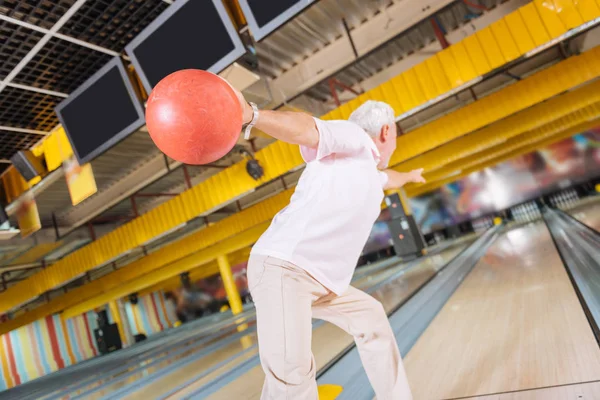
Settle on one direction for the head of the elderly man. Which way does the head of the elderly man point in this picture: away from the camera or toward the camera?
away from the camera

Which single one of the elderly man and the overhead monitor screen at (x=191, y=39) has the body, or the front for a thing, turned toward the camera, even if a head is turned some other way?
the overhead monitor screen

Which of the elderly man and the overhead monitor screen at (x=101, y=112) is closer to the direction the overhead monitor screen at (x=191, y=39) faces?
the elderly man

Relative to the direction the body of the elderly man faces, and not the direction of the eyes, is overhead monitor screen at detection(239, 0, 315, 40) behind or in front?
in front

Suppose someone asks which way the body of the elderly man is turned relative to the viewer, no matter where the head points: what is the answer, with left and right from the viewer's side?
facing away from the viewer and to the right of the viewer

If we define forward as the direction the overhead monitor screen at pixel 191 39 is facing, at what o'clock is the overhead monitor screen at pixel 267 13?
the overhead monitor screen at pixel 267 13 is roughly at 10 o'clock from the overhead monitor screen at pixel 191 39.

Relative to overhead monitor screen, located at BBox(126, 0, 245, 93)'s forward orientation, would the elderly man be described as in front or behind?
in front

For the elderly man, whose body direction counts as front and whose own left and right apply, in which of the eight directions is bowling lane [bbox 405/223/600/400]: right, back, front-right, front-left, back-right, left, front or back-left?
front

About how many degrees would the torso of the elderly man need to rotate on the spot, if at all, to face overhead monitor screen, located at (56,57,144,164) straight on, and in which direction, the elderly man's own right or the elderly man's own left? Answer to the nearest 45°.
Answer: approximately 90° to the elderly man's own left

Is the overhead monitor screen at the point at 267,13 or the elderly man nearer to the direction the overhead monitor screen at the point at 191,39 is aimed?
the elderly man

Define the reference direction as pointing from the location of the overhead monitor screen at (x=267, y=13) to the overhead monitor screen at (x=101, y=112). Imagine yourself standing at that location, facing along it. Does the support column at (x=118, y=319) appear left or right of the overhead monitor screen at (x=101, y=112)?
right

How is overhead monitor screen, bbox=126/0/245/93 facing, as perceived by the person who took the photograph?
facing the viewer
